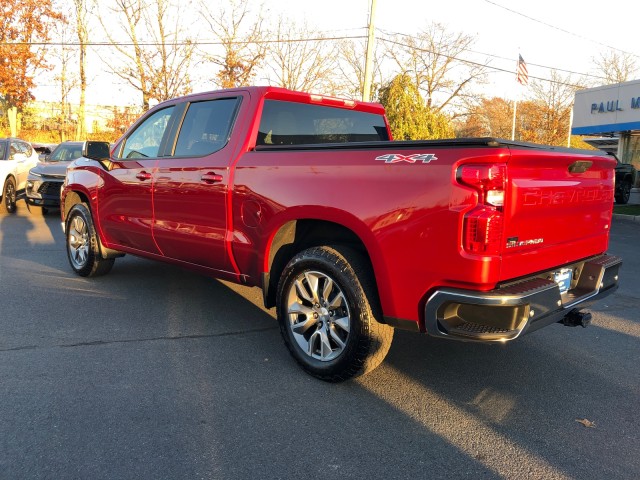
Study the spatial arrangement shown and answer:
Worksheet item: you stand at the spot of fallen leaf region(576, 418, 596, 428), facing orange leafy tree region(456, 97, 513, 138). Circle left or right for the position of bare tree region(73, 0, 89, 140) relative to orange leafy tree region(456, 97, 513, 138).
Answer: left

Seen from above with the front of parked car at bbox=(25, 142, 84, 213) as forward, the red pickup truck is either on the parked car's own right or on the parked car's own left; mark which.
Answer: on the parked car's own left

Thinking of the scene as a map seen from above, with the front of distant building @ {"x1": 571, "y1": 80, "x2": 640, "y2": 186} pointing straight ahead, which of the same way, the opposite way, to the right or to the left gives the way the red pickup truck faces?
to the right

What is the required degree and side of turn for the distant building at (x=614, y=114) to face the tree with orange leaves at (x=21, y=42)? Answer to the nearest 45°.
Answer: approximately 45° to its right

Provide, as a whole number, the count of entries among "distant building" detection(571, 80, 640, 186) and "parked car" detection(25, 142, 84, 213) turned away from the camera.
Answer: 0

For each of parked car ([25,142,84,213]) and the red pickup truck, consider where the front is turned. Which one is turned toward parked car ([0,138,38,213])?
the red pickup truck

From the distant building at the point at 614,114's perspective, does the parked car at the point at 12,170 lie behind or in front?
in front

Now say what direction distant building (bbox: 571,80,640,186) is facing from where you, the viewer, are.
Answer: facing the viewer and to the left of the viewer

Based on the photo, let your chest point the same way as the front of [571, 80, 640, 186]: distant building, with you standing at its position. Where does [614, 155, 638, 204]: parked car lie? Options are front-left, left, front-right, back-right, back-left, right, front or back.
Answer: front-left

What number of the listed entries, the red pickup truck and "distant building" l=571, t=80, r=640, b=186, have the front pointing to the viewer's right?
0

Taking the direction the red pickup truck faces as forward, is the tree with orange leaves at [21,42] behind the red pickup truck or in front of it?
in front

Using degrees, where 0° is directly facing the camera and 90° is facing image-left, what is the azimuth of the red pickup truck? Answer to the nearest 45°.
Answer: approximately 135°

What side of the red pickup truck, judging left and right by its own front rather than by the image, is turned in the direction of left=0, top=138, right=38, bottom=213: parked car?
front

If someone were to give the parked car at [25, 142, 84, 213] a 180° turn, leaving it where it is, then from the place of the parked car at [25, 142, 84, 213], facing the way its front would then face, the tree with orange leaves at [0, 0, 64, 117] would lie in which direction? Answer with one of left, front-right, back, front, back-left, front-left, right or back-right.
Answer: front-left

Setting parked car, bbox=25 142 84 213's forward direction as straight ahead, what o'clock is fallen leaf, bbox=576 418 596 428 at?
The fallen leaf is roughly at 10 o'clock from the parked car.

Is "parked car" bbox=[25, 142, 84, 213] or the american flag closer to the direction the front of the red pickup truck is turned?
the parked car

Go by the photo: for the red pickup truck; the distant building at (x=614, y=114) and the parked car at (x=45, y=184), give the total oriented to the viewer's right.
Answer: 0

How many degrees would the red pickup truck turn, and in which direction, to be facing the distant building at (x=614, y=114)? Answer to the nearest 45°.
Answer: approximately 90° to its right
